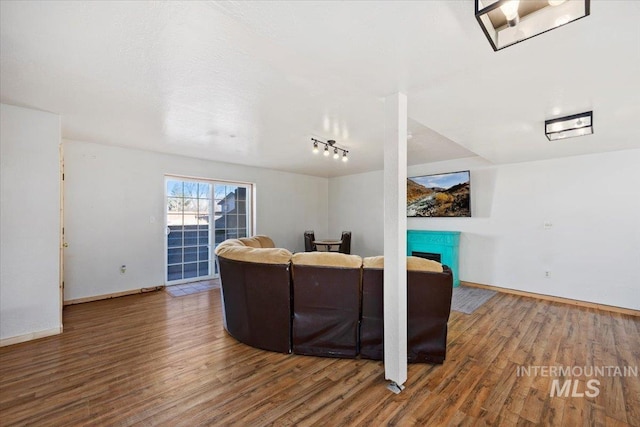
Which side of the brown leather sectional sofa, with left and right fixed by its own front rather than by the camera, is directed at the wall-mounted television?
front

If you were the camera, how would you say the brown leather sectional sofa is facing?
facing away from the viewer and to the right of the viewer

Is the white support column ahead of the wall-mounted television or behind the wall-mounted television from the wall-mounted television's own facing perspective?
ahead

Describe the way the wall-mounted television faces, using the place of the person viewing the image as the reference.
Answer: facing the viewer and to the left of the viewer

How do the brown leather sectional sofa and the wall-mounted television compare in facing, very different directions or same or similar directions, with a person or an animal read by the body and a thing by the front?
very different directions

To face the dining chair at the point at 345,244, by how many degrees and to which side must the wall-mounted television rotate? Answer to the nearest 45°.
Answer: approximately 45° to its right

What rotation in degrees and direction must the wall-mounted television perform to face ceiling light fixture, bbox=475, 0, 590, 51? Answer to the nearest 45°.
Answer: approximately 45° to its left

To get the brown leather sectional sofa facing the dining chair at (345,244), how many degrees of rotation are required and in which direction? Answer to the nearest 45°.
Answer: approximately 45° to its left

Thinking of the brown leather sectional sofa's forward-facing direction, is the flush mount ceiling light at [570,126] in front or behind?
in front
